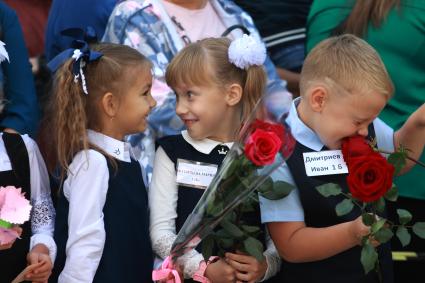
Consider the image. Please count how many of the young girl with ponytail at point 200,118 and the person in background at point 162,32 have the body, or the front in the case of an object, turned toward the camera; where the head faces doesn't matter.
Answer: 2

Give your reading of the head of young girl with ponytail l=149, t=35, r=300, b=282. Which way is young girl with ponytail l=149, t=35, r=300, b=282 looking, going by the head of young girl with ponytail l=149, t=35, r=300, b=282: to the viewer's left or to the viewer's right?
to the viewer's left

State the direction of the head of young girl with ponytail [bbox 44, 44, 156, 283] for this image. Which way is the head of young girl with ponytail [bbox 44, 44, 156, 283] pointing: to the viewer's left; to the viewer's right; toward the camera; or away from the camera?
to the viewer's right

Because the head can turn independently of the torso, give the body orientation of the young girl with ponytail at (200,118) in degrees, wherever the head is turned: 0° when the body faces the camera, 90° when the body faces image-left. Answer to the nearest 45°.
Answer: approximately 0°
